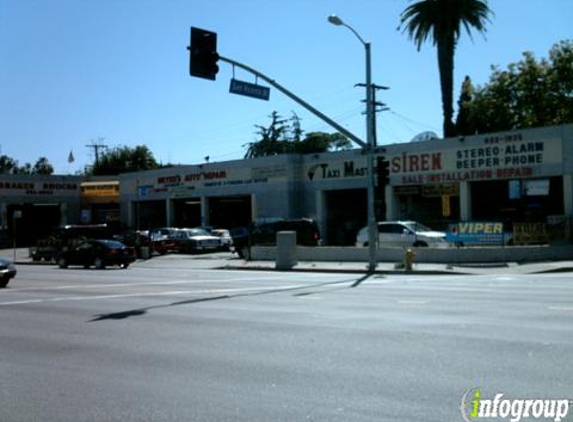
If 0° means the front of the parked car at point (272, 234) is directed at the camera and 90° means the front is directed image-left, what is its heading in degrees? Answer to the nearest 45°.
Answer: approximately 90°

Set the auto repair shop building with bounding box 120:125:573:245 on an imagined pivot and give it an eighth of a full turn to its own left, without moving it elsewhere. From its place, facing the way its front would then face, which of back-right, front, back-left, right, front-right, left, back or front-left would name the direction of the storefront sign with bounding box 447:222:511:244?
front

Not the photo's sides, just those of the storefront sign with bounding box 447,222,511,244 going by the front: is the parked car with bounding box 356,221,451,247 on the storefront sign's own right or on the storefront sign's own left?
on the storefront sign's own right

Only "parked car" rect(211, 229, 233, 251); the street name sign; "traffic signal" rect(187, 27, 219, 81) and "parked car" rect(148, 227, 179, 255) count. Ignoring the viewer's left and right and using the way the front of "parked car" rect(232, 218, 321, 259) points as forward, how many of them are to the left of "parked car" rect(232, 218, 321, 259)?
2

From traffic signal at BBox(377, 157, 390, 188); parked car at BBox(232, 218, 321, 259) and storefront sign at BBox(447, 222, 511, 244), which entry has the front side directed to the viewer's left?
the parked car

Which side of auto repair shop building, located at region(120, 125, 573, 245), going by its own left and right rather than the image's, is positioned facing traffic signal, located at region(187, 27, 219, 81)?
front

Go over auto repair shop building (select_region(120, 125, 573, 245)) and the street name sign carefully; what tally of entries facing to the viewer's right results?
0

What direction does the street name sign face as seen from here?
toward the camera

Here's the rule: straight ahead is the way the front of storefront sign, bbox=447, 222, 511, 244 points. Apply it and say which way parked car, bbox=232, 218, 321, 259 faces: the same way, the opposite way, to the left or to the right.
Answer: to the right

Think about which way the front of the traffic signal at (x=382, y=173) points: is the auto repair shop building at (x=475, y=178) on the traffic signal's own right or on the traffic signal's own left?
on the traffic signal's own left

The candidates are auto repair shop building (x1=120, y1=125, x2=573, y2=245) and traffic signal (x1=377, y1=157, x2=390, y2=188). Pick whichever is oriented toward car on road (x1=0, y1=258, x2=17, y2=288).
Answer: the auto repair shop building

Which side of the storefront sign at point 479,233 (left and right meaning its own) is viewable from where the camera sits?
front

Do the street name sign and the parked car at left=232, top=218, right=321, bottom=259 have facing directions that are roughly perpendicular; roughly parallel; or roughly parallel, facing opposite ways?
roughly perpendicular

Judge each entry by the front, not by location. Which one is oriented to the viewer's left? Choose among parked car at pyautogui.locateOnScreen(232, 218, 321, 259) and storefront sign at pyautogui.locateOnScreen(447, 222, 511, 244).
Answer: the parked car
